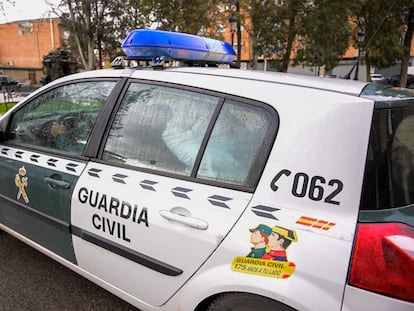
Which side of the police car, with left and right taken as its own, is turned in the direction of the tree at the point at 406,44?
right

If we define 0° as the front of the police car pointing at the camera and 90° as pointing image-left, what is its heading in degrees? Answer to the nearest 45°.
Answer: approximately 135°

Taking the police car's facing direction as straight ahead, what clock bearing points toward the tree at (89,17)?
The tree is roughly at 1 o'clock from the police car.

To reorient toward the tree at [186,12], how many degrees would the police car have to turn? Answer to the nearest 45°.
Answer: approximately 45° to its right

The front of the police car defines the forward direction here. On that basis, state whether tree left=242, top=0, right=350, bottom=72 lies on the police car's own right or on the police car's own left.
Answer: on the police car's own right
